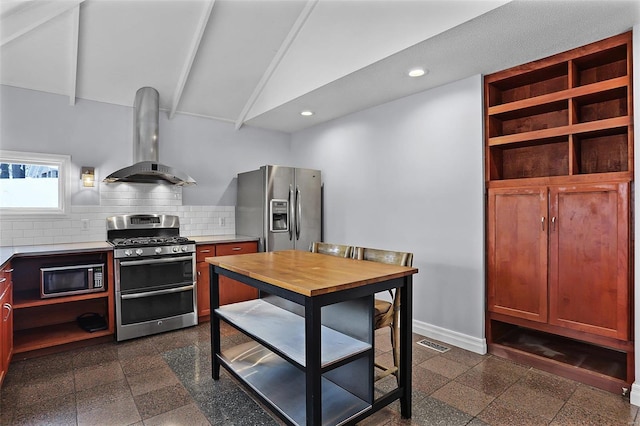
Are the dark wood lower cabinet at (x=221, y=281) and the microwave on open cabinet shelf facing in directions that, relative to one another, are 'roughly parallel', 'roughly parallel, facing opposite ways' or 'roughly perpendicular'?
roughly parallel

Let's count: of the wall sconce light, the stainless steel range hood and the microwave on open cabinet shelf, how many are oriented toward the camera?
3

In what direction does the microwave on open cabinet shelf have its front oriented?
toward the camera

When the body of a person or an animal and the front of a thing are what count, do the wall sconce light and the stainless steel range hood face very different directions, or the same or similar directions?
same or similar directions

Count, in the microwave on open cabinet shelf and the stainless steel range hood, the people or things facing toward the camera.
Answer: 2

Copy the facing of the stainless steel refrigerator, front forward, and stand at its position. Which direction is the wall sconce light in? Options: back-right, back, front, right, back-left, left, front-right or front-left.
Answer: back-right

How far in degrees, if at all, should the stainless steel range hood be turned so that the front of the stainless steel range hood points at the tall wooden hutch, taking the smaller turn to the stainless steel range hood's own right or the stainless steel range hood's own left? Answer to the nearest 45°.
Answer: approximately 45° to the stainless steel range hood's own left

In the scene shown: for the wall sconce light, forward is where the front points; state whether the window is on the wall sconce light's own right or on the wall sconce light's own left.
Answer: on the wall sconce light's own right

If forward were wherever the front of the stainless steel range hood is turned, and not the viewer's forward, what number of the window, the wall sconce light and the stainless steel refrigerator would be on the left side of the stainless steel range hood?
1

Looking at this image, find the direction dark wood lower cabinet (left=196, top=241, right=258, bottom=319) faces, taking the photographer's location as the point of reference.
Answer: facing the viewer and to the right of the viewer

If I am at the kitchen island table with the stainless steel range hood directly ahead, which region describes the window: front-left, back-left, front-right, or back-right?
front-left

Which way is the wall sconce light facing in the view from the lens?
facing the viewer

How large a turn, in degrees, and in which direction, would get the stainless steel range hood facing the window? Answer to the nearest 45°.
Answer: approximately 90° to its right

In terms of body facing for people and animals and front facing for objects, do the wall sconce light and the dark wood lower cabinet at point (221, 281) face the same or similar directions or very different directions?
same or similar directions
